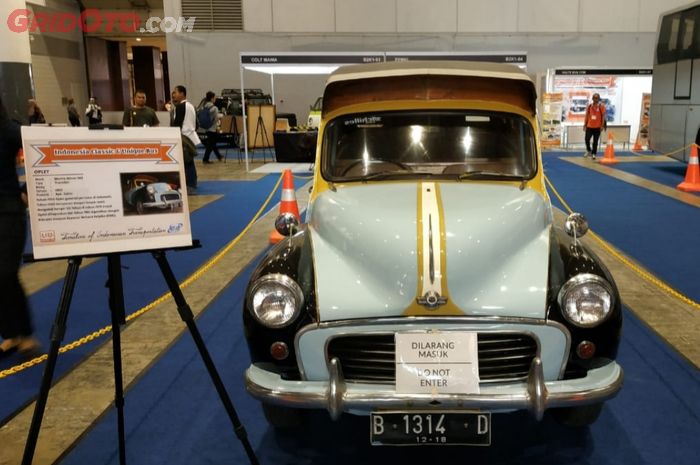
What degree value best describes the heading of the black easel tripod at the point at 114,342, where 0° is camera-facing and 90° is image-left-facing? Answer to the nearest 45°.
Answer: approximately 0°

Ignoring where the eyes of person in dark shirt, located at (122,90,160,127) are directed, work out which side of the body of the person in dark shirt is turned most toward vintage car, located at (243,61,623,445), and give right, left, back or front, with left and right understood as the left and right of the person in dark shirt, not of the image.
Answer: front

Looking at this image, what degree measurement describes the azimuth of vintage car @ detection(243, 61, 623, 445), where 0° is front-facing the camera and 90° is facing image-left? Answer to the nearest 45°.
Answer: approximately 0°

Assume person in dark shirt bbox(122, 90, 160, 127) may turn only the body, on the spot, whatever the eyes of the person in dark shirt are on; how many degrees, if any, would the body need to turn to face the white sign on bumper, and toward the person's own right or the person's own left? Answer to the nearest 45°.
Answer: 0° — they already face it
